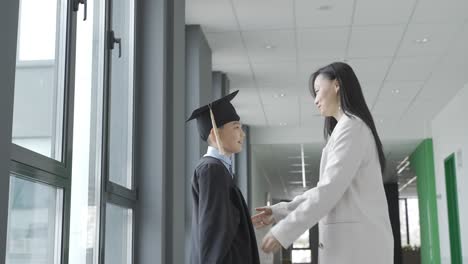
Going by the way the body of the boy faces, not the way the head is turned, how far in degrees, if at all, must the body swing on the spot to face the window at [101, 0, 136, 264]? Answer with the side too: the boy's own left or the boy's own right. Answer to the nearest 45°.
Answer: approximately 135° to the boy's own left

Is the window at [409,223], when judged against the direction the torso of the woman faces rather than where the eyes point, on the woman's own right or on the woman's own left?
on the woman's own right

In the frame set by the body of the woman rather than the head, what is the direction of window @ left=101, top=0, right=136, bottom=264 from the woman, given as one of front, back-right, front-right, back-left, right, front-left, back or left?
front-right

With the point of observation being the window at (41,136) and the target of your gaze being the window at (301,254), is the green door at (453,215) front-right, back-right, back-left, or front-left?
front-right

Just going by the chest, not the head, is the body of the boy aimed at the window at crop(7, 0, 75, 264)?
no

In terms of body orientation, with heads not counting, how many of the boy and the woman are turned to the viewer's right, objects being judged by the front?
1

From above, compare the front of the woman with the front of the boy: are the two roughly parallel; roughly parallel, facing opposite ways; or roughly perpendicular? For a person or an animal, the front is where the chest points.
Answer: roughly parallel, facing opposite ways

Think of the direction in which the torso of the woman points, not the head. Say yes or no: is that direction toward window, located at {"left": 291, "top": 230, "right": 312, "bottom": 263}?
no

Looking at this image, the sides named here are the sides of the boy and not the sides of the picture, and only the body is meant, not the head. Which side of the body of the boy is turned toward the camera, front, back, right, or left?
right

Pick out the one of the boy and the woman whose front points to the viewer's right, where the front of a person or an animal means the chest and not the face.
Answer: the boy

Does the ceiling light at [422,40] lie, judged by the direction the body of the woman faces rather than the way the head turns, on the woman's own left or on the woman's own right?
on the woman's own right

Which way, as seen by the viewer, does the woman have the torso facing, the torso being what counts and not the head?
to the viewer's left

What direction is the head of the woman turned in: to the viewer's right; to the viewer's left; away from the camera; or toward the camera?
to the viewer's left

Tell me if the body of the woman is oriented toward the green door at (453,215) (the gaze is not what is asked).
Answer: no

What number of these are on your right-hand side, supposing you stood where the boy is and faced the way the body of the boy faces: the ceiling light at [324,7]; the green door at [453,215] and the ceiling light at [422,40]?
0
